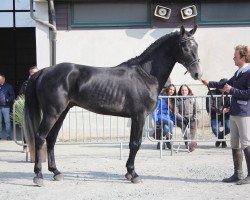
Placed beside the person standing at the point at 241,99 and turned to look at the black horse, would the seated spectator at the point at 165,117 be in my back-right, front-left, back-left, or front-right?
front-right

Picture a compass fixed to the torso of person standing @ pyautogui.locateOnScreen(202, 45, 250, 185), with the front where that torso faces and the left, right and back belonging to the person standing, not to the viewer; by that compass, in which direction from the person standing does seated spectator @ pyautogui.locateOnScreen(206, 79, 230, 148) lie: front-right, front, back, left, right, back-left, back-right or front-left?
right

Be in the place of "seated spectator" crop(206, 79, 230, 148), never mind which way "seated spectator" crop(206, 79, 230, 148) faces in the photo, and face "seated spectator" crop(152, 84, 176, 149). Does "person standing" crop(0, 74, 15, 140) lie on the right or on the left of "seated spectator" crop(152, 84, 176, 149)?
right

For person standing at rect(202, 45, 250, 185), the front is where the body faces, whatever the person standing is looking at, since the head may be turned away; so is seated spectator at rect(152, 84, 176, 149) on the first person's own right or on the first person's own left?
on the first person's own right

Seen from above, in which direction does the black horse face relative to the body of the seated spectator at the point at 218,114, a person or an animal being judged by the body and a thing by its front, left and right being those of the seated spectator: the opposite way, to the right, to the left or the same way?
to the left

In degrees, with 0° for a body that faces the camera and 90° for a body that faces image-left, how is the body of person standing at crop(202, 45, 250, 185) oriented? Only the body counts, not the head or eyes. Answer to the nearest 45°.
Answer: approximately 90°

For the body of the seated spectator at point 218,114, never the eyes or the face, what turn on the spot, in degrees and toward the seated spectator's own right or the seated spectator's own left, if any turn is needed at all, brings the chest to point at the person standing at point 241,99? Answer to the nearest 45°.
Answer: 0° — they already face them

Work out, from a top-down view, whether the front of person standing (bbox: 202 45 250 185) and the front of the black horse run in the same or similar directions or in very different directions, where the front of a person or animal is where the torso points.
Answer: very different directions

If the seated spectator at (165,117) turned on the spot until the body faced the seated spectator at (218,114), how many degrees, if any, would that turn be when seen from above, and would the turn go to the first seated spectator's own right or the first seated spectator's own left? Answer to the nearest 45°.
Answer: approximately 45° to the first seated spectator's own left

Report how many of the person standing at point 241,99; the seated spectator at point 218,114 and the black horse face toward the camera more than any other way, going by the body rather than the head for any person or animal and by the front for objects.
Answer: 1

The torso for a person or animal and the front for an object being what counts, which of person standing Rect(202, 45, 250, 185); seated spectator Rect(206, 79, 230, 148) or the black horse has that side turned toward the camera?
the seated spectator

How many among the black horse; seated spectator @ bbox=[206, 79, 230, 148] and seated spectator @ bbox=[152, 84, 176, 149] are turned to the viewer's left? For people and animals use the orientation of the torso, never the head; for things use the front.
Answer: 0

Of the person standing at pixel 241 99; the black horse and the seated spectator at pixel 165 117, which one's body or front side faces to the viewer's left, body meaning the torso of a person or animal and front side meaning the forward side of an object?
the person standing

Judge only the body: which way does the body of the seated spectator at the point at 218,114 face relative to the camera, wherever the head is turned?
toward the camera

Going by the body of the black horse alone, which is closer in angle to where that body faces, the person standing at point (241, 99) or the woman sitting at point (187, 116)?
the person standing

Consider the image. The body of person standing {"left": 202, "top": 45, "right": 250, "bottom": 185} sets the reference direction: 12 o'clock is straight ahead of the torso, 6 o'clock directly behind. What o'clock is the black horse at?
The black horse is roughly at 12 o'clock from the person standing.

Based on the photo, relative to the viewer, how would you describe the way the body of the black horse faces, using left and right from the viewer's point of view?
facing to the right of the viewer

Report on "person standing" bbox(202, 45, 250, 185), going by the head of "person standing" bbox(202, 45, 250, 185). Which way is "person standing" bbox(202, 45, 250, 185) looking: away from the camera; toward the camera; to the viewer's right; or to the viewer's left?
to the viewer's left
